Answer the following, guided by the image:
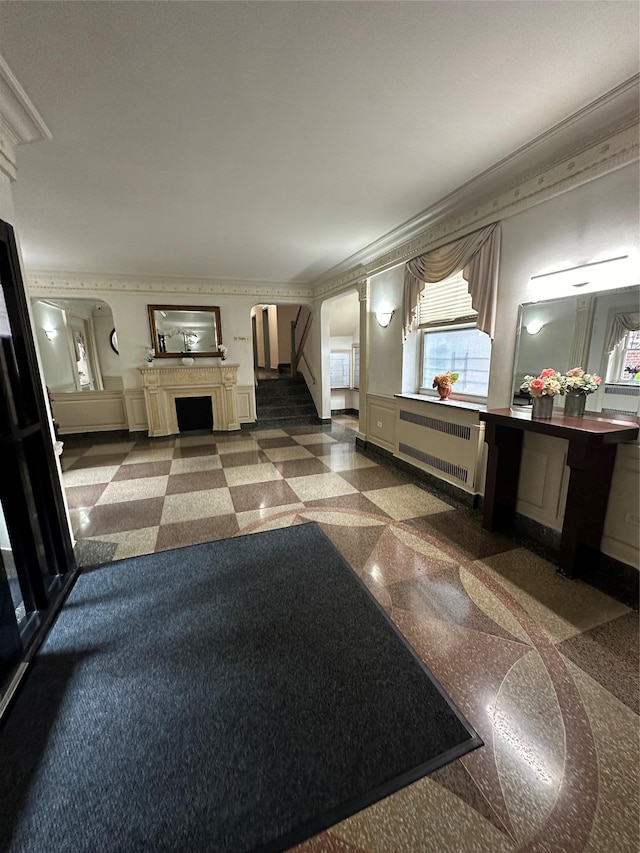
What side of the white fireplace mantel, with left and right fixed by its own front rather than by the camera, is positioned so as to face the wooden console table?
front

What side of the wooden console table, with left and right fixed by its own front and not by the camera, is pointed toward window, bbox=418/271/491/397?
right

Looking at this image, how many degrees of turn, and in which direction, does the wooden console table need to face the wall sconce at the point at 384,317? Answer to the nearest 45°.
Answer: approximately 90° to its right

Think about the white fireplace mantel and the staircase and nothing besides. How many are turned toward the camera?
2

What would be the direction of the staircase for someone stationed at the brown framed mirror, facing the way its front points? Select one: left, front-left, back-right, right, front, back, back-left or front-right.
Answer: left

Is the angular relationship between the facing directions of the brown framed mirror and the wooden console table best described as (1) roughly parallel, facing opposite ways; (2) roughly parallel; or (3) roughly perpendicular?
roughly perpendicular

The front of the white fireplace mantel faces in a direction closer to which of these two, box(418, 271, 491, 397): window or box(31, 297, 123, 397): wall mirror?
the window

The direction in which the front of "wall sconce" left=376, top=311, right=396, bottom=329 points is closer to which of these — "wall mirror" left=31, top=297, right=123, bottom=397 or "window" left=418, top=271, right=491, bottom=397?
the wall mirror

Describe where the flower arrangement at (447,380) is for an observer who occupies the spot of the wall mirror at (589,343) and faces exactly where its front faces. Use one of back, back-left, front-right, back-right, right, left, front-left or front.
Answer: right

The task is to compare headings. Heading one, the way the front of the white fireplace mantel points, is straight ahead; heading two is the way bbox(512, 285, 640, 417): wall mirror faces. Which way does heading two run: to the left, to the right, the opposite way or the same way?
to the right

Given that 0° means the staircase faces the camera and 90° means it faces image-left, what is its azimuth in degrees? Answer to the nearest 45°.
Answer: approximately 0°

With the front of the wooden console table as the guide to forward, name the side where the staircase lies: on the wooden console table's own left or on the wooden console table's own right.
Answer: on the wooden console table's own right

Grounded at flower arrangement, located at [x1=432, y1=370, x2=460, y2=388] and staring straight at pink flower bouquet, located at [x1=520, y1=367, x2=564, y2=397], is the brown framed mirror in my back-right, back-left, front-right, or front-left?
back-right

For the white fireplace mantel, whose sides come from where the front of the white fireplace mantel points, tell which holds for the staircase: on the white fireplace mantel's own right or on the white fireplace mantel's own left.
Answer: on the white fireplace mantel's own left
